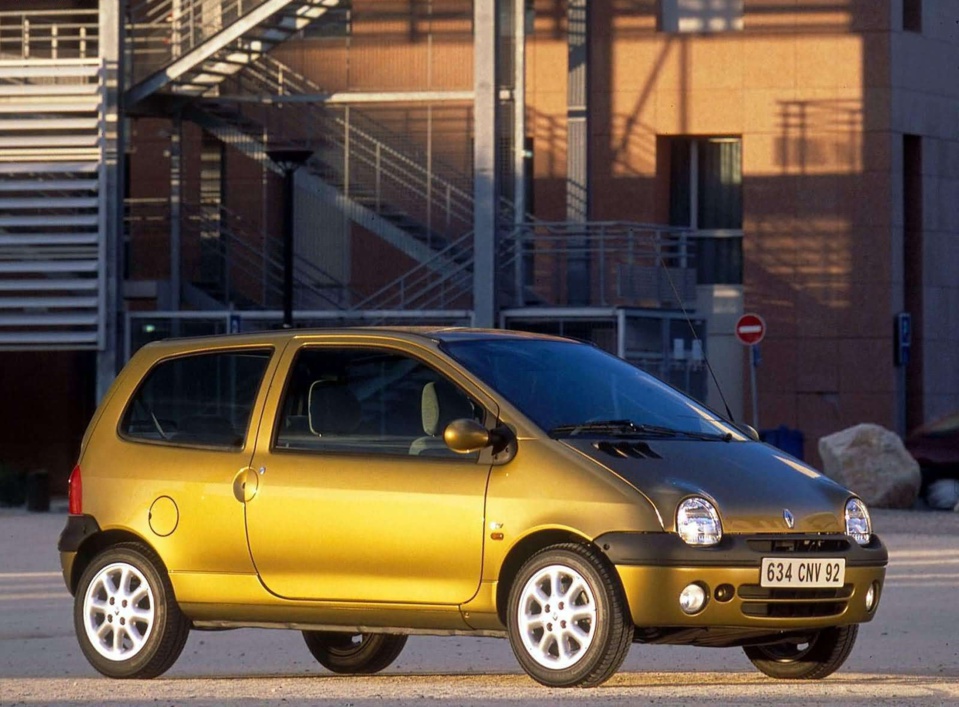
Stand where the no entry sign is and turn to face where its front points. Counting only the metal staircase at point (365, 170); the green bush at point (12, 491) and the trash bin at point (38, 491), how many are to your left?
0

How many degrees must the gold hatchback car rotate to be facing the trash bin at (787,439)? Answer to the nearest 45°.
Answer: approximately 135° to its left

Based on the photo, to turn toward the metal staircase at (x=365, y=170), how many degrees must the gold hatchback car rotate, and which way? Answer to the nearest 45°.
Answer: approximately 135° to its left

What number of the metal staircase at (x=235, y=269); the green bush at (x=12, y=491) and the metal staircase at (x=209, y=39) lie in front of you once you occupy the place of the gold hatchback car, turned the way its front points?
0

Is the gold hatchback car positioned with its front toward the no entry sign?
no

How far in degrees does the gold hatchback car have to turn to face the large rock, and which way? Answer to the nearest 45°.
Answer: approximately 135° to its left

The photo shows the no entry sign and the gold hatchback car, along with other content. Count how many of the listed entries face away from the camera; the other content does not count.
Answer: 0

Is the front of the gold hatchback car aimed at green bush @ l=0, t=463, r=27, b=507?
no

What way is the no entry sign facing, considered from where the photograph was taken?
facing the viewer

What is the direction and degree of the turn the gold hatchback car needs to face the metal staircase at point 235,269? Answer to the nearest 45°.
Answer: approximately 135° to its left

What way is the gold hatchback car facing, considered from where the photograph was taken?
facing the viewer and to the right of the viewer

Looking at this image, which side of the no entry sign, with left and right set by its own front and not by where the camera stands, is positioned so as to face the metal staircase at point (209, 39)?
right

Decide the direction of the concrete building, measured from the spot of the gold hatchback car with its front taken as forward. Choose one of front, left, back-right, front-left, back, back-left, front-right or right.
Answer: back-left

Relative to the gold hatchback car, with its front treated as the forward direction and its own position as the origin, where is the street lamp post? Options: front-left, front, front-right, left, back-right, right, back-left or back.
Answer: back-left

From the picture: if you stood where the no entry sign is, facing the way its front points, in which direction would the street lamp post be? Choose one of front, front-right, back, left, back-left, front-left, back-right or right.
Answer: front-right
